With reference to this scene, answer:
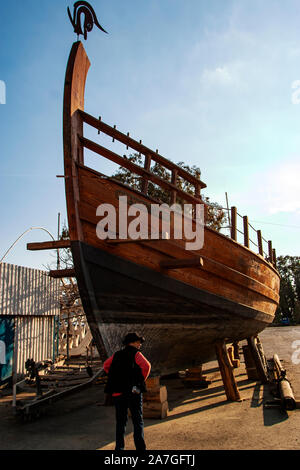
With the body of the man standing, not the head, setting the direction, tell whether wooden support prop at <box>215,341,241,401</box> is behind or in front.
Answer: in front

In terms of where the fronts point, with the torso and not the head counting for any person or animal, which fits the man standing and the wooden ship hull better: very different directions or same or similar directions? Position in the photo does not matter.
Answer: very different directions

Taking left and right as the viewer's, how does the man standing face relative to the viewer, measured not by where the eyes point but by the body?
facing away from the viewer and to the right of the viewer

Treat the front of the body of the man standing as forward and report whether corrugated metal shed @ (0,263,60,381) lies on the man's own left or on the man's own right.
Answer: on the man's own left

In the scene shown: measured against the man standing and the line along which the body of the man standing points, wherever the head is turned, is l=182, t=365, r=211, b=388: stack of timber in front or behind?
in front

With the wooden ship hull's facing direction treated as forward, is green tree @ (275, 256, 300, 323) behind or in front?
behind

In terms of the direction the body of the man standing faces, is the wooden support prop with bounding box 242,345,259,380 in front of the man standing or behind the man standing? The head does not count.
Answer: in front

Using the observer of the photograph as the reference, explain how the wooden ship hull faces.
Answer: facing the viewer and to the left of the viewer
